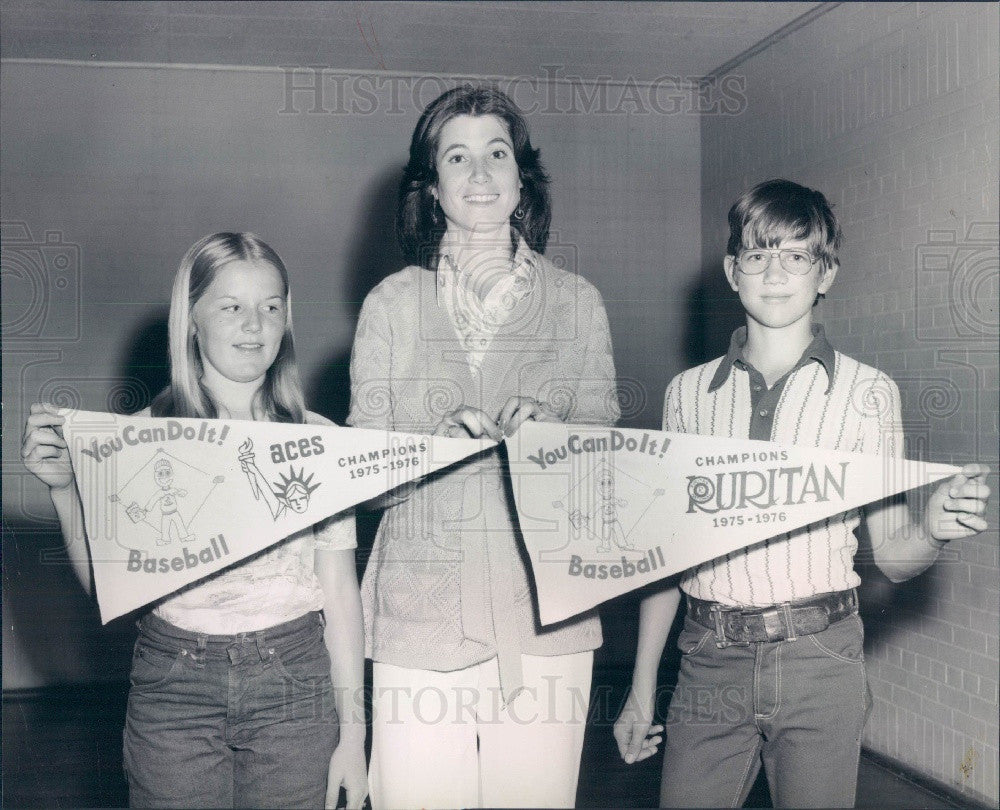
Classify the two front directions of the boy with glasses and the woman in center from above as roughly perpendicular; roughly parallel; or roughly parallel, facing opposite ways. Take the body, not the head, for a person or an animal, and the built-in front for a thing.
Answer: roughly parallel

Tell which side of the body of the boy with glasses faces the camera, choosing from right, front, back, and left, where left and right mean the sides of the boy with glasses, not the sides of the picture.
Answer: front

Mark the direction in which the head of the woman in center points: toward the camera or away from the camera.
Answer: toward the camera

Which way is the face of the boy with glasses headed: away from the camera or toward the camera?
toward the camera

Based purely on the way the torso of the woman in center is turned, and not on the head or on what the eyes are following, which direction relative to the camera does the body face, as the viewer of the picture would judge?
toward the camera

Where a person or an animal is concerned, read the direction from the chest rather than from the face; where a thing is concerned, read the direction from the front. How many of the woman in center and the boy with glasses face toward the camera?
2
